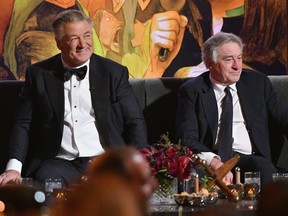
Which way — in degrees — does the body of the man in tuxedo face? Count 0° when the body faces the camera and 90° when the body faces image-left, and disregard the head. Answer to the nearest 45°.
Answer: approximately 0°

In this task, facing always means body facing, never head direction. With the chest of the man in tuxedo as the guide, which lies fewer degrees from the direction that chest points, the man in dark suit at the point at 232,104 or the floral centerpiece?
the floral centerpiece

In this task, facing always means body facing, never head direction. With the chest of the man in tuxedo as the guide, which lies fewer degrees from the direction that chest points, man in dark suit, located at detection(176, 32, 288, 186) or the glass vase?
the glass vase

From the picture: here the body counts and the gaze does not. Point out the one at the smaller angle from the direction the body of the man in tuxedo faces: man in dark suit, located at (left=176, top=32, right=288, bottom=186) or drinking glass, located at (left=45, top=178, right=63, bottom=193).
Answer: the drinking glass

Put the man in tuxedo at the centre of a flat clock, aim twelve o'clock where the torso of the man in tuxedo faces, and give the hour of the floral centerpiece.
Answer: The floral centerpiece is roughly at 11 o'clock from the man in tuxedo.

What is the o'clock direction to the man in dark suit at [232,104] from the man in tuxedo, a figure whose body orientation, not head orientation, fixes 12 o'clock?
The man in dark suit is roughly at 9 o'clock from the man in tuxedo.

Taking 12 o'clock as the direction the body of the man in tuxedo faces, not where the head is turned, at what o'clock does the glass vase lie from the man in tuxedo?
The glass vase is roughly at 11 o'clock from the man in tuxedo.

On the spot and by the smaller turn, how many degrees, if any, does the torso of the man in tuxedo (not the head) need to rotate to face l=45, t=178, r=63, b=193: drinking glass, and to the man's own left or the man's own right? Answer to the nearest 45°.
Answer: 0° — they already face it

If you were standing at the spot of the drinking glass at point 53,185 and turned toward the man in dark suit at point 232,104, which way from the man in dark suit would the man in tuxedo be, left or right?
left
